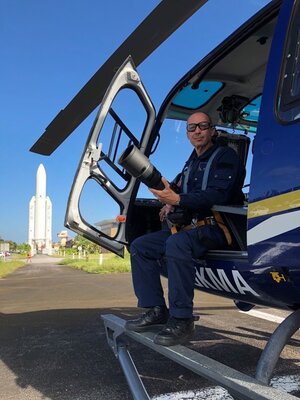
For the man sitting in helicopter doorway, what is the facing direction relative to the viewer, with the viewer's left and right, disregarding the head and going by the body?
facing the viewer and to the left of the viewer

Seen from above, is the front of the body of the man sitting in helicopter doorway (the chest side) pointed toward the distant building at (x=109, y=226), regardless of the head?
no
